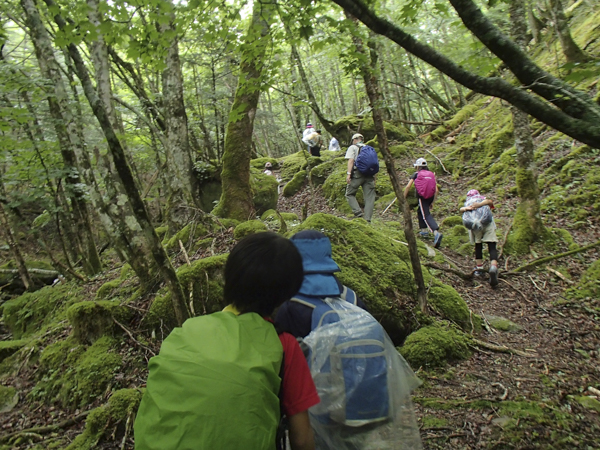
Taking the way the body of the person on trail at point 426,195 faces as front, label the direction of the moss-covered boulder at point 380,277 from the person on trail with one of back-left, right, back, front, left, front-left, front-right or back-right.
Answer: back-left

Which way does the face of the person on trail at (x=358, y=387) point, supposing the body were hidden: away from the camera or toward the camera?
away from the camera

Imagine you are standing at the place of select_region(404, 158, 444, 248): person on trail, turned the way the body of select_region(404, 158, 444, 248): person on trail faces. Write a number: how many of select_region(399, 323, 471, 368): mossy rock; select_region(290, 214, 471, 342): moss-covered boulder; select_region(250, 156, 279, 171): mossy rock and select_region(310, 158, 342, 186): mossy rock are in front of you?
2

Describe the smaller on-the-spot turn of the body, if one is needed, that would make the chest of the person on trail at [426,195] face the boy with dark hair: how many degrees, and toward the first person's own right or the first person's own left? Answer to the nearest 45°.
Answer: approximately 135° to the first person's own left

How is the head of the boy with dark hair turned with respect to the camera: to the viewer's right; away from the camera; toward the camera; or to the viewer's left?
away from the camera

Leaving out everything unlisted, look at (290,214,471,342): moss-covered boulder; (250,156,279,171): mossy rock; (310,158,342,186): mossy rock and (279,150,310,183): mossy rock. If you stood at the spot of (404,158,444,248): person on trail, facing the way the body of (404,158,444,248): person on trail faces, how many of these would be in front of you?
3

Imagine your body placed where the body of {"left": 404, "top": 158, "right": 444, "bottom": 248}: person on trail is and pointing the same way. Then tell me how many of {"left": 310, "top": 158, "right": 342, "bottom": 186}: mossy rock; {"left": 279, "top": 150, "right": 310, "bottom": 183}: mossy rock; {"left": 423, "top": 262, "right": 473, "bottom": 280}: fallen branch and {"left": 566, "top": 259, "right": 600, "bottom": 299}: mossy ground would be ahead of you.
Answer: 2

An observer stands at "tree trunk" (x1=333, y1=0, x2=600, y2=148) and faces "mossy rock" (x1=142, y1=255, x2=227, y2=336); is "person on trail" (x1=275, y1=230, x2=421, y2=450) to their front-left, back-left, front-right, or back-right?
front-left

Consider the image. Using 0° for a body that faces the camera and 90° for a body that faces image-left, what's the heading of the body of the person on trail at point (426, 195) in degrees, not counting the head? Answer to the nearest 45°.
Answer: approximately 135°

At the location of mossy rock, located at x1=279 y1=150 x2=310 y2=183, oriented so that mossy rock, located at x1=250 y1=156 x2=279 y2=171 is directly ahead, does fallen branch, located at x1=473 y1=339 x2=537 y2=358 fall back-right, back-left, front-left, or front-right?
back-left

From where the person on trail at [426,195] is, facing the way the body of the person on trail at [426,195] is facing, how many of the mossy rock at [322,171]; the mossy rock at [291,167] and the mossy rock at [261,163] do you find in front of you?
3

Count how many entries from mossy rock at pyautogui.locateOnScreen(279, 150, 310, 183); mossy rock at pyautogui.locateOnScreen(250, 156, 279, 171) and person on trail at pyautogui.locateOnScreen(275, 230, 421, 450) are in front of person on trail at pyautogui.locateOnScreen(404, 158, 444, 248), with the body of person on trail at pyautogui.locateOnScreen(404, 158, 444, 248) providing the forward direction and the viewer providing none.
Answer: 2

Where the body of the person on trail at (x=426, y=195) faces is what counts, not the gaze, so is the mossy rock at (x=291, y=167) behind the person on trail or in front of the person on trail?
in front
